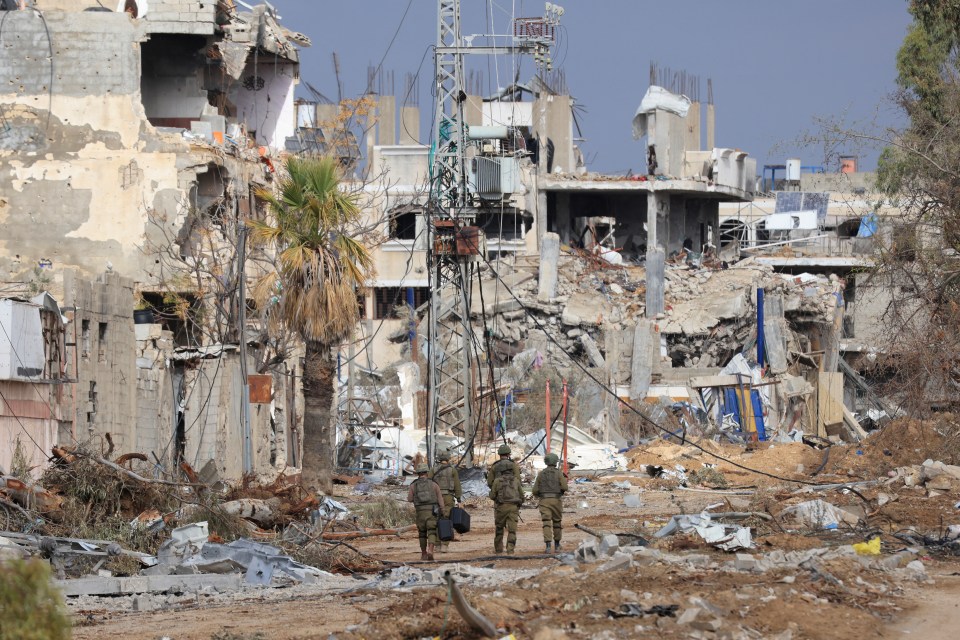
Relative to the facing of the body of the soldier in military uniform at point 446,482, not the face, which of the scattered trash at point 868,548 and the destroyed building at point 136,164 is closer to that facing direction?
the destroyed building

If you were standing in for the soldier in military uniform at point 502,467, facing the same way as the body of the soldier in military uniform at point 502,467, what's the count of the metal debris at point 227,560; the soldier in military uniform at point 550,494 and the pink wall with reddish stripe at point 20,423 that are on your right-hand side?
1

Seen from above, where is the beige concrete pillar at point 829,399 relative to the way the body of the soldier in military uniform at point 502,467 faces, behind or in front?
in front

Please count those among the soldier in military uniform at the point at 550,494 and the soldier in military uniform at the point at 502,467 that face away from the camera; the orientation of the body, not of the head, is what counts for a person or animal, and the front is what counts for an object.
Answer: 2

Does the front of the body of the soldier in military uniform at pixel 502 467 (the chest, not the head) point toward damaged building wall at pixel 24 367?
no

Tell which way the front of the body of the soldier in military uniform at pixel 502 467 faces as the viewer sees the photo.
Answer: away from the camera

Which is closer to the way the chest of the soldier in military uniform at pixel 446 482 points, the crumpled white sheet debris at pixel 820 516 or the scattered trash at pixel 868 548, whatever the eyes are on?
the crumpled white sheet debris

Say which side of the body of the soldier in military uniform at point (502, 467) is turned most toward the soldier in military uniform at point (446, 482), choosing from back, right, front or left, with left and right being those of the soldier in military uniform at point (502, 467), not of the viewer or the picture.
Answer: left

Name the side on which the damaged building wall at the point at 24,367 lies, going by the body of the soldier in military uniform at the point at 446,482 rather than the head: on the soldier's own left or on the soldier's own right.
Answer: on the soldier's own left

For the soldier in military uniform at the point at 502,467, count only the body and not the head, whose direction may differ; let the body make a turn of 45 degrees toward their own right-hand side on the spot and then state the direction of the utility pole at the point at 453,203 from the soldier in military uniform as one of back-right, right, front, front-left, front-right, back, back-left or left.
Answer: front-left

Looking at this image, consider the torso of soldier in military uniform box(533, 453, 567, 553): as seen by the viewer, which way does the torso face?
away from the camera

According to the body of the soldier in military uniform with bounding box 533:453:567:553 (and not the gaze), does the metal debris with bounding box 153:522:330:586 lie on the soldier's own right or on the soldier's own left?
on the soldier's own left

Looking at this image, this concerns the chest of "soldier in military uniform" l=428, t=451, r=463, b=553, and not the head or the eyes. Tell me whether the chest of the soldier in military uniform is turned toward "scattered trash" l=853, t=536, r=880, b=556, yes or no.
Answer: no

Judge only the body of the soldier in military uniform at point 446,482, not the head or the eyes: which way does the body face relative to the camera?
away from the camera

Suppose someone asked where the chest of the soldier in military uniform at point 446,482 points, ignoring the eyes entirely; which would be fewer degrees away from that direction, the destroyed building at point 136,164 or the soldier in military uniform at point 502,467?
the destroyed building

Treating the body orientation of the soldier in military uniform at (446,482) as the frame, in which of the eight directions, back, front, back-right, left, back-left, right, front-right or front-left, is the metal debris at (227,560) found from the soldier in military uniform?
back-left

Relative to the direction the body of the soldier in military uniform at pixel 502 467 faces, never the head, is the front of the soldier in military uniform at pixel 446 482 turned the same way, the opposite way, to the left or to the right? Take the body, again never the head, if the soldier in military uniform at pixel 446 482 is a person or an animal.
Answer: the same way

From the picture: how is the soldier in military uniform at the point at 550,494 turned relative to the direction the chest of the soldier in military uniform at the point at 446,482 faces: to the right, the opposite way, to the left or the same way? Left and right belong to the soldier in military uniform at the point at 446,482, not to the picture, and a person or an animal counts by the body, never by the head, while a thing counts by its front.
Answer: the same way

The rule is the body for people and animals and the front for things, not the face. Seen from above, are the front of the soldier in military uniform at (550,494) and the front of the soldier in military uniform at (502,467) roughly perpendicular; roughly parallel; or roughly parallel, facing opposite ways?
roughly parallel
